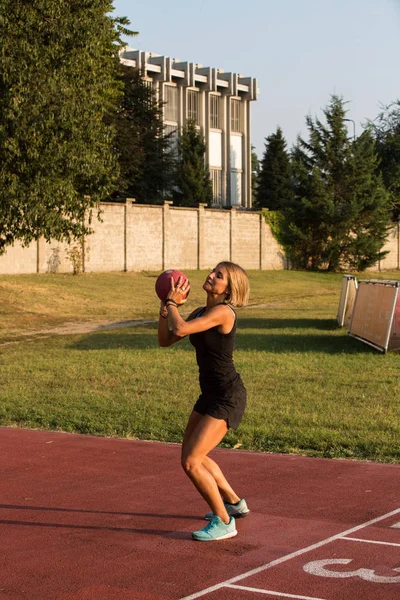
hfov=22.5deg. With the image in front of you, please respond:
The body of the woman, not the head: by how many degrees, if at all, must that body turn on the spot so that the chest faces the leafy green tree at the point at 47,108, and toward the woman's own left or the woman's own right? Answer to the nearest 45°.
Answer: approximately 90° to the woman's own right

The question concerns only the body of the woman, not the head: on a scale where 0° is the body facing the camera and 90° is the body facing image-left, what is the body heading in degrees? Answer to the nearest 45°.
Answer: approximately 90°
